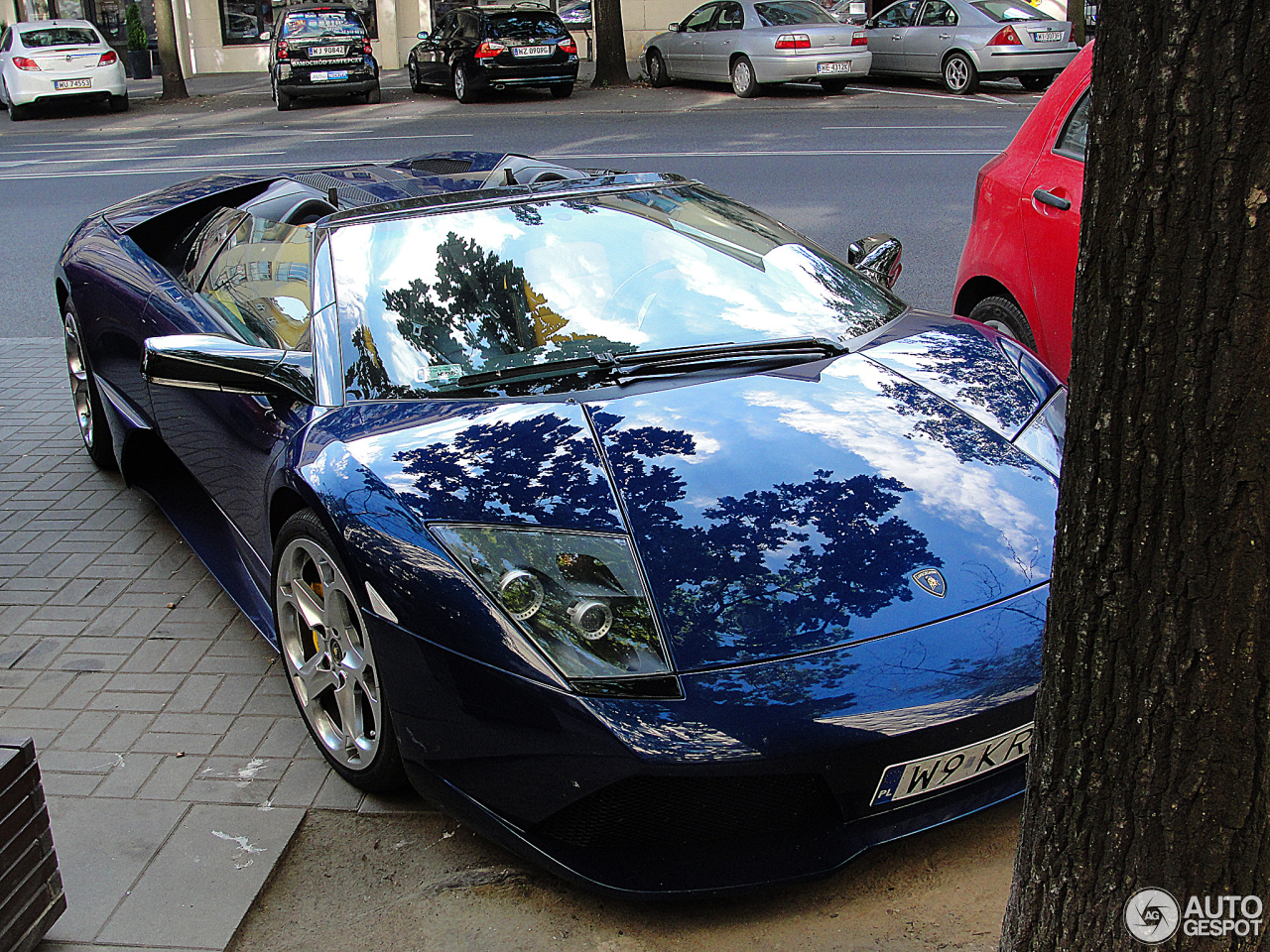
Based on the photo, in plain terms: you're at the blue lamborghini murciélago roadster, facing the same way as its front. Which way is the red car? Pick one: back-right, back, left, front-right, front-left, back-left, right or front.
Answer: left

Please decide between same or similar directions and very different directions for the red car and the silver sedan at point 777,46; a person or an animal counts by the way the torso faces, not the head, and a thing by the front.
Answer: very different directions

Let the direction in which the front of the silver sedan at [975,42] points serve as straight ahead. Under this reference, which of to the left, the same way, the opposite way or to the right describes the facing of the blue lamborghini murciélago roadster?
the opposite way

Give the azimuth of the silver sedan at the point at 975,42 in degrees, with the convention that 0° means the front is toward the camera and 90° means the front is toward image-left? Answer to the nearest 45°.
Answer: approximately 135°

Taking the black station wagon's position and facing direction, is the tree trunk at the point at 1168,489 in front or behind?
behind

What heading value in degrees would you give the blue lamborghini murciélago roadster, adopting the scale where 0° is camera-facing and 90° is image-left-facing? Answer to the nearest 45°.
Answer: approximately 315°

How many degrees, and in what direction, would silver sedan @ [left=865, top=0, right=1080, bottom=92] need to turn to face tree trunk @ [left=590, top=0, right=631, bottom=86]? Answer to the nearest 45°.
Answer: approximately 45° to its left

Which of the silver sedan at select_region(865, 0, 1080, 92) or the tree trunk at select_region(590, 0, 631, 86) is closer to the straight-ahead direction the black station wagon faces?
the tree trunk

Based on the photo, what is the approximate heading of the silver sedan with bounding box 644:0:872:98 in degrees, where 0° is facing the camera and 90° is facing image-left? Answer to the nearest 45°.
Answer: approximately 135°

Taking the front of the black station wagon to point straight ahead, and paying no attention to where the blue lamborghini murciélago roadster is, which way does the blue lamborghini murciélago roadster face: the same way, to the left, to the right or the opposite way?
the opposite way

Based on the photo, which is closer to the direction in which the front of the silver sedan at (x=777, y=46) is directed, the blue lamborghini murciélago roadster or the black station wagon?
the black station wagon
